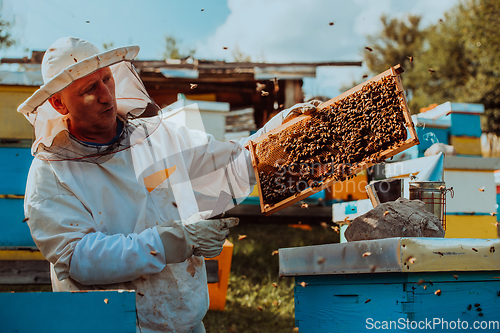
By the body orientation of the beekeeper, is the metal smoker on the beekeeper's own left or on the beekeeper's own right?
on the beekeeper's own left

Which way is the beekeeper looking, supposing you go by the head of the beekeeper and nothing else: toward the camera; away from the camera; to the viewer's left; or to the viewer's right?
to the viewer's right

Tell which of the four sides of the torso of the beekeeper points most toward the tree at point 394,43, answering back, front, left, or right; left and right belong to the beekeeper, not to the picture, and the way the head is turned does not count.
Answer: left

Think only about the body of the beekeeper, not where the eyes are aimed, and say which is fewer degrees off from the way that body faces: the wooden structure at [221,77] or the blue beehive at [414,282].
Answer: the blue beehive

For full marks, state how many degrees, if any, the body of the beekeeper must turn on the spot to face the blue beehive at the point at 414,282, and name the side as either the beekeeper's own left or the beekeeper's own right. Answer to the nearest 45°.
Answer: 0° — they already face it

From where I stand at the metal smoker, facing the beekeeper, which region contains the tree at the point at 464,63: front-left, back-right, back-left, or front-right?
back-right

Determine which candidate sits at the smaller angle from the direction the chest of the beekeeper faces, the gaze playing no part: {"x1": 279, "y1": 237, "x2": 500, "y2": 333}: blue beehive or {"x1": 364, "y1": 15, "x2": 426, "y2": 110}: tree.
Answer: the blue beehive

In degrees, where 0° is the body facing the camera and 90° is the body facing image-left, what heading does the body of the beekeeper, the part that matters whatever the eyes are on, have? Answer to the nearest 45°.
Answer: approximately 315°

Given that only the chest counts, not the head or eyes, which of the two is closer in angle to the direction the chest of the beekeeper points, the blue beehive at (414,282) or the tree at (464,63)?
the blue beehive

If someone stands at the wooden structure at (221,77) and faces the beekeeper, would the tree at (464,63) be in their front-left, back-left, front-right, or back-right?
back-left
